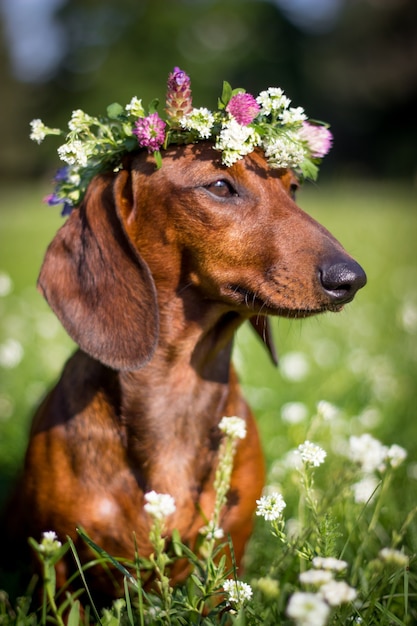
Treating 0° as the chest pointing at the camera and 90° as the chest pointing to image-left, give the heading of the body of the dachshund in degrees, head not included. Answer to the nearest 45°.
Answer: approximately 315°

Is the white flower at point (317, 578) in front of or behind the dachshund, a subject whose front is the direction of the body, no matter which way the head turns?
in front

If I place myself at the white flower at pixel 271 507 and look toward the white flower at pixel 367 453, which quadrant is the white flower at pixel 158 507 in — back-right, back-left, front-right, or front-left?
back-left

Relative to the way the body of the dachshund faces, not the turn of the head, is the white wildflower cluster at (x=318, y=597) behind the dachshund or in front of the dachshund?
in front
